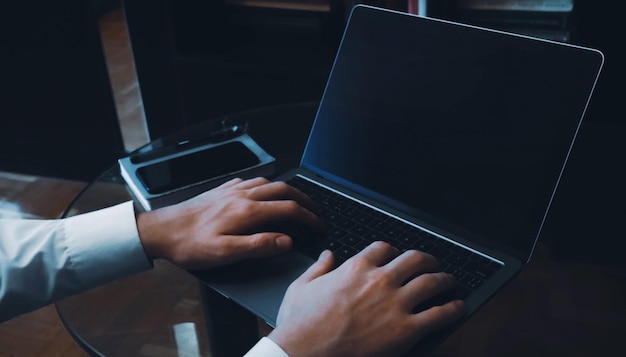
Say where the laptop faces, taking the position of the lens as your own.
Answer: facing the viewer and to the left of the viewer
